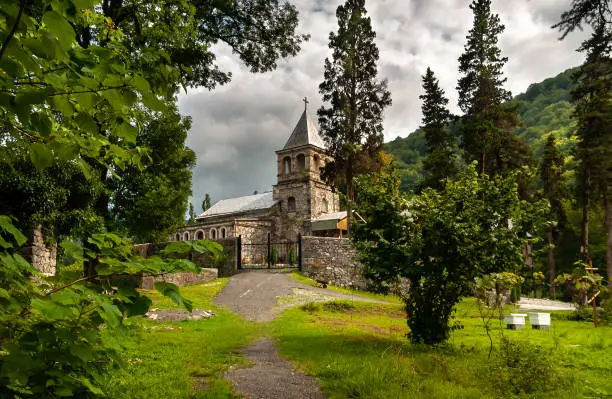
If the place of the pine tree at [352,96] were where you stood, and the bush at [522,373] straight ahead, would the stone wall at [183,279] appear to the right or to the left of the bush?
right

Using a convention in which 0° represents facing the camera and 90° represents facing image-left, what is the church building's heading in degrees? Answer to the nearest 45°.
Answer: approximately 315°

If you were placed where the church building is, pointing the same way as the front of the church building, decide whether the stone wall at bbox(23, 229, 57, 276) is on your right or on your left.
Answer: on your right

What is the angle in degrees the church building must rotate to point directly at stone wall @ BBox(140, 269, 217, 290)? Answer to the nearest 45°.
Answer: approximately 45° to its right
